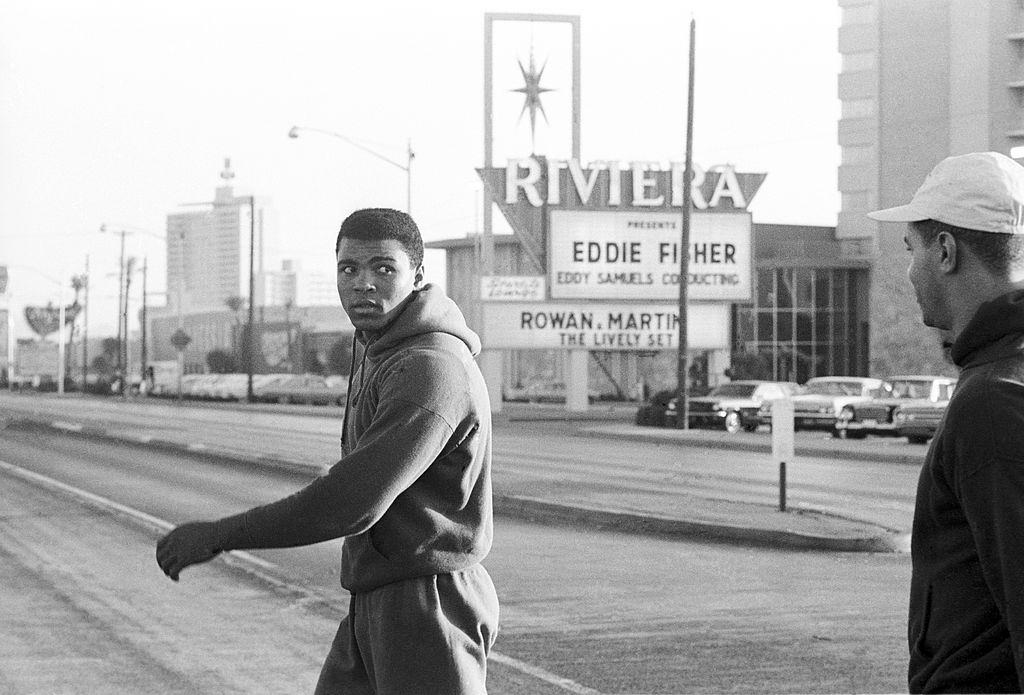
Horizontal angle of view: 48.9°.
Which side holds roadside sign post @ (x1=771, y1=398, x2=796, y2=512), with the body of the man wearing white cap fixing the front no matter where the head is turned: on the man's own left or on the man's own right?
on the man's own right

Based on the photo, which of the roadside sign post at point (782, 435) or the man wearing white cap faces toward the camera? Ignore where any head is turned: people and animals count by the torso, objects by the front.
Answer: the roadside sign post

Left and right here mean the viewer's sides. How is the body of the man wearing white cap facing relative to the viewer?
facing to the left of the viewer

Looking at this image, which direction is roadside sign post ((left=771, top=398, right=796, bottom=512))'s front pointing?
toward the camera

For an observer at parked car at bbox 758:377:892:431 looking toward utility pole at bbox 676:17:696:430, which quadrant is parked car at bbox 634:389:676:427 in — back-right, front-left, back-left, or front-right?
front-right

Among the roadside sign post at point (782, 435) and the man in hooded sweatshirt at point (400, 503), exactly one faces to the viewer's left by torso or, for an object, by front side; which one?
the man in hooded sweatshirt

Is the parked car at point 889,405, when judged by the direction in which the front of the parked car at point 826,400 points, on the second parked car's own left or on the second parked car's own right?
on the second parked car's own left

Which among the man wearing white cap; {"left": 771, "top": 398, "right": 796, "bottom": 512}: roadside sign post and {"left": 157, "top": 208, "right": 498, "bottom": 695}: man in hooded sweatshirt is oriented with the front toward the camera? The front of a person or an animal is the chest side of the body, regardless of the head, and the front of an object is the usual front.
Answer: the roadside sign post

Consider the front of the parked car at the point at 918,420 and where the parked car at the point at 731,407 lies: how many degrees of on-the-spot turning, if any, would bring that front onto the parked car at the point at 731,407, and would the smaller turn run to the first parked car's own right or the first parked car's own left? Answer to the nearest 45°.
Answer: approximately 90° to the first parked car's own right

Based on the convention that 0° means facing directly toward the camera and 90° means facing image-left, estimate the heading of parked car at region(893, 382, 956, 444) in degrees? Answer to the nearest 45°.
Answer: approximately 45°

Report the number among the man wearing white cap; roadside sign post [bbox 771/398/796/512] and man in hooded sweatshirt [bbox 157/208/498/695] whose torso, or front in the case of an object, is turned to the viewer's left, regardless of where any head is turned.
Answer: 2

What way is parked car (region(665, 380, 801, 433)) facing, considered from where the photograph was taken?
facing the viewer and to the left of the viewer

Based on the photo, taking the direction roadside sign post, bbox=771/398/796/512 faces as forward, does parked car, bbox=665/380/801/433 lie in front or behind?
behind

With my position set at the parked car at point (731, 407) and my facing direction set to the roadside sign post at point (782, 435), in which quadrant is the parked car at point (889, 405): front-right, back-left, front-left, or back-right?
front-left

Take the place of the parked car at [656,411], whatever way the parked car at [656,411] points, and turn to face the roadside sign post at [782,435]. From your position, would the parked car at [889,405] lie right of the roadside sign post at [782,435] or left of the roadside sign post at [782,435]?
left
